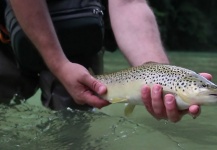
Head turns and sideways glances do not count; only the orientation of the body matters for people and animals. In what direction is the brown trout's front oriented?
to the viewer's right
